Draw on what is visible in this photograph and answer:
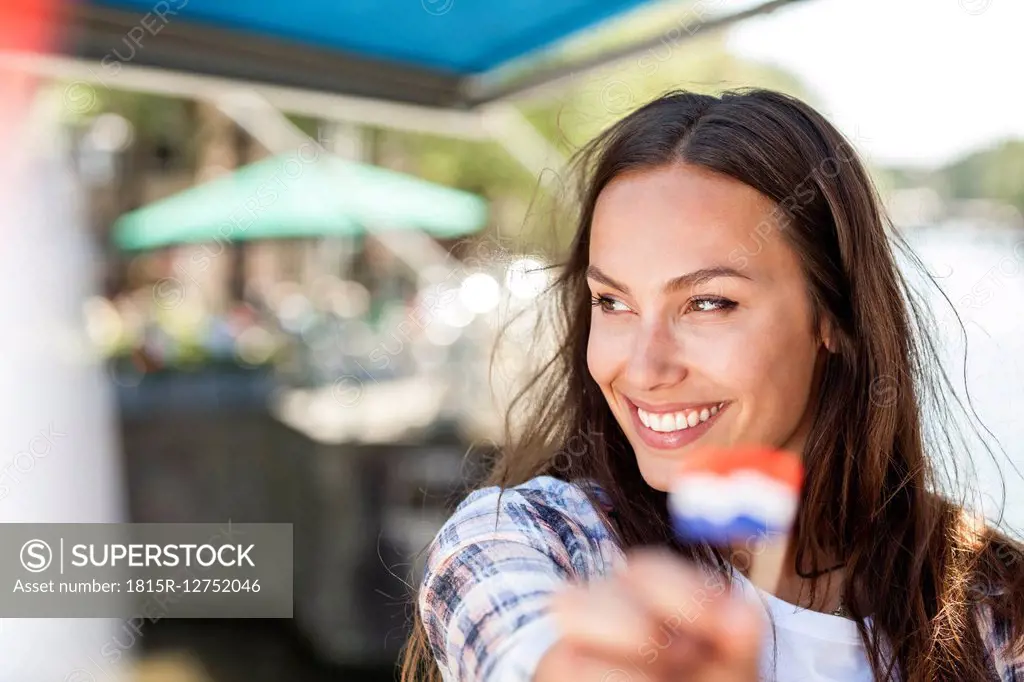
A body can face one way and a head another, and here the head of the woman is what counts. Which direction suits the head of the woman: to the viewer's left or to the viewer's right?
to the viewer's left

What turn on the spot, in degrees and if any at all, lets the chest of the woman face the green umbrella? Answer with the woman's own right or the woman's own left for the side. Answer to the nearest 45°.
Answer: approximately 135° to the woman's own right

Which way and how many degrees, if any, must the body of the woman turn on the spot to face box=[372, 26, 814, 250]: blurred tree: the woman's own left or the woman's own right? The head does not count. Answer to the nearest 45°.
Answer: approximately 180°

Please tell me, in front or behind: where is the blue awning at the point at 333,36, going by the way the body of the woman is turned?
behind

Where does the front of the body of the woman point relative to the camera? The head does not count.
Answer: toward the camera
